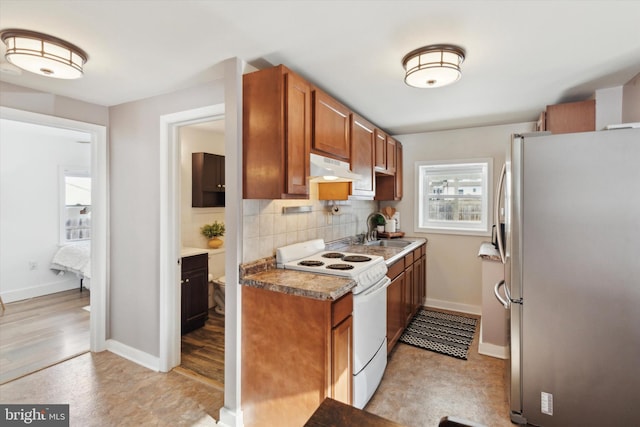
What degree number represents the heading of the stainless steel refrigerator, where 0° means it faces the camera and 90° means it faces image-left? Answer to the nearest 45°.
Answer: approximately 90°

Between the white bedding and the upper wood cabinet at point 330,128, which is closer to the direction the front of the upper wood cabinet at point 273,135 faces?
the upper wood cabinet

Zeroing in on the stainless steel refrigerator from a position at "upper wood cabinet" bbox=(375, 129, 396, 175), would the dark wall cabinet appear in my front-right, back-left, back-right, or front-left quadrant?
back-right

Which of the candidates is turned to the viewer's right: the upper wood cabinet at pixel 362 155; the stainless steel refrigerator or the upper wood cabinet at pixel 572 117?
the upper wood cabinet at pixel 362 155

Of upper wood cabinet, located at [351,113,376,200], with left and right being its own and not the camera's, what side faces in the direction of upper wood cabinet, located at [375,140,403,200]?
left

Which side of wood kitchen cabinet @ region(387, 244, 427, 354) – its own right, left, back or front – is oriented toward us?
right

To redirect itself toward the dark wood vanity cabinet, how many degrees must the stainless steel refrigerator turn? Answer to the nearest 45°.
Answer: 0° — it already faces it

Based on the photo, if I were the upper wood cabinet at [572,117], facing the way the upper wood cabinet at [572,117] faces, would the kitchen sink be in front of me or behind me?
in front

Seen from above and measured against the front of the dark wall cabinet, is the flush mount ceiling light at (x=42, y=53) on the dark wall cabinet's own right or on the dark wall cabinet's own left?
on the dark wall cabinet's own right

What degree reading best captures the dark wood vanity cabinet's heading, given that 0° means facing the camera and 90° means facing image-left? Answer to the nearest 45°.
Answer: approximately 315°

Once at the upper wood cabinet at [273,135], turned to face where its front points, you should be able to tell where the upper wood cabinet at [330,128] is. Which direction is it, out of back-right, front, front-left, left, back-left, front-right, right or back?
left

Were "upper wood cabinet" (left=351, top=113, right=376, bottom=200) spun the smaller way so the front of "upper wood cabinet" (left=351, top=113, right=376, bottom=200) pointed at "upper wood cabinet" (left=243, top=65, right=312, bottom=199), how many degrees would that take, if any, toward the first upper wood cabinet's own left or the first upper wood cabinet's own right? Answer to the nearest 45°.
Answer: approximately 135° to the first upper wood cabinet's own right

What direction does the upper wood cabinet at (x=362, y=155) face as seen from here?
to the viewer's right

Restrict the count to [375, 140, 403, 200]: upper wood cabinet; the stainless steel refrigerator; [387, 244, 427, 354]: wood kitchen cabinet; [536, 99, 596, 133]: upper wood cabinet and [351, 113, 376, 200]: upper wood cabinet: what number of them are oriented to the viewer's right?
3

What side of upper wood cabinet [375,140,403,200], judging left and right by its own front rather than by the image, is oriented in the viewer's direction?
right

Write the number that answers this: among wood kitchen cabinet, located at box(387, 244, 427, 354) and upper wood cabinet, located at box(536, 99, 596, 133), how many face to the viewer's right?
1
